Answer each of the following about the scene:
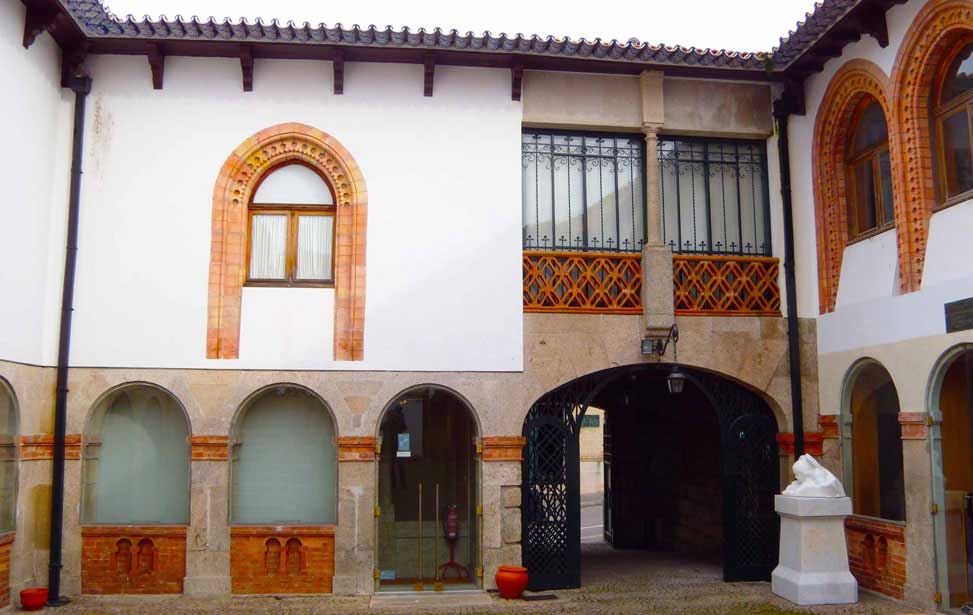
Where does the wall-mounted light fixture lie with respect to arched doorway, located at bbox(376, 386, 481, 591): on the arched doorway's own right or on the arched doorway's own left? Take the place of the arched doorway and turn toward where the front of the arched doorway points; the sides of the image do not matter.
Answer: on the arched doorway's own left

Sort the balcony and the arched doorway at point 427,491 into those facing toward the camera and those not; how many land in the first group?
2

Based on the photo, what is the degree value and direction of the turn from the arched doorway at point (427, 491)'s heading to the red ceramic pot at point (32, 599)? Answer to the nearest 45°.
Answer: approximately 45° to its right

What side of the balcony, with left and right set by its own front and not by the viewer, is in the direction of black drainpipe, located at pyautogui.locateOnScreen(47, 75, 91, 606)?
right

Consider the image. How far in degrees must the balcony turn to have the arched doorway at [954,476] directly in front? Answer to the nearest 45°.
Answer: approximately 45° to its left

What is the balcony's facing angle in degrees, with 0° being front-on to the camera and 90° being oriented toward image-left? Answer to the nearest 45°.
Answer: approximately 0°

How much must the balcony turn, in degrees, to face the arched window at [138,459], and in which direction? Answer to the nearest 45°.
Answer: approximately 90° to its right

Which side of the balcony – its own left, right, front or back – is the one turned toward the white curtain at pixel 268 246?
right

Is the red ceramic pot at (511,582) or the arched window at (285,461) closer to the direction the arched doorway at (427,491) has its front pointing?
the red ceramic pot
